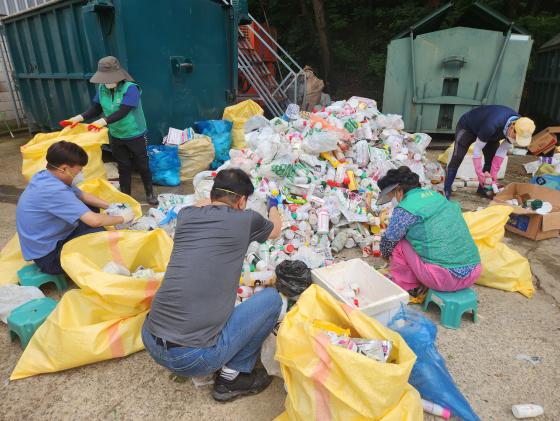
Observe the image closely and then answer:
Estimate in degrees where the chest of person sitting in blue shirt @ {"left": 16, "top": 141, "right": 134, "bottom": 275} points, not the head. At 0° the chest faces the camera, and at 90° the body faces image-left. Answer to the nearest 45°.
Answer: approximately 270°

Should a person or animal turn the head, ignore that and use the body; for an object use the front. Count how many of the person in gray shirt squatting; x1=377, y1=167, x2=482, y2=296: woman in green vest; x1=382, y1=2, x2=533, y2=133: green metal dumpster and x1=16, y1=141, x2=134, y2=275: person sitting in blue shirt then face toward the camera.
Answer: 1

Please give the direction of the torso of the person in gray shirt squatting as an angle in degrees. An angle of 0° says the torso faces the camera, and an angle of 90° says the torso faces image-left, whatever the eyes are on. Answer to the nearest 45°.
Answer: approximately 225°

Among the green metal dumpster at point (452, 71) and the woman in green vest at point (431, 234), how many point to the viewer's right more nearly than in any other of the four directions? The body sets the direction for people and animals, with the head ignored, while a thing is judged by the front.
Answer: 0

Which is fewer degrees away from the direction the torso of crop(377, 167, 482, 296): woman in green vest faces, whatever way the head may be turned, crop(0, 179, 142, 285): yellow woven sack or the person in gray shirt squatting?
the yellow woven sack

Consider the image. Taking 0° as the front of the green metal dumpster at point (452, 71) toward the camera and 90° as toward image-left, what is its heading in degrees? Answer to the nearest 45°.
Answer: approximately 0°

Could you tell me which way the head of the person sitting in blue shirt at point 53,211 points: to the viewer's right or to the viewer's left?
to the viewer's right

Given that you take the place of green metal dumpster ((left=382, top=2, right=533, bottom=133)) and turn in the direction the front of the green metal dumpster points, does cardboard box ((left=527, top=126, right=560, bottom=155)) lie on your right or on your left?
on your left

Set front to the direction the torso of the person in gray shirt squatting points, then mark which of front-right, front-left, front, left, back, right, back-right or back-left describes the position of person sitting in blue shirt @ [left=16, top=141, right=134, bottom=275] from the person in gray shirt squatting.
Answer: left

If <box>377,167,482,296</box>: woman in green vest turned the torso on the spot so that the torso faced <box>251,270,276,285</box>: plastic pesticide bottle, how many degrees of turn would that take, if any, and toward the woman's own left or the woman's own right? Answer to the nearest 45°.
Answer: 0° — they already face it

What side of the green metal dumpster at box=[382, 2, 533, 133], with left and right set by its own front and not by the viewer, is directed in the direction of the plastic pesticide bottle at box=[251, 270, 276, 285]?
front

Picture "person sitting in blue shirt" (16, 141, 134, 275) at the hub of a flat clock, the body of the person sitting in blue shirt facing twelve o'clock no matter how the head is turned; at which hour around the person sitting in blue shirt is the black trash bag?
The black trash bag is roughly at 1 o'clock from the person sitting in blue shirt.

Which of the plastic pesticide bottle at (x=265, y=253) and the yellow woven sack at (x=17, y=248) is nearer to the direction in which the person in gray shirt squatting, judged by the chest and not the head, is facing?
the plastic pesticide bottle

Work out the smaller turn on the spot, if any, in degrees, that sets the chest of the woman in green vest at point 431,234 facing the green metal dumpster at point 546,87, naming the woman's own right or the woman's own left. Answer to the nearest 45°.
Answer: approximately 90° to the woman's own right
